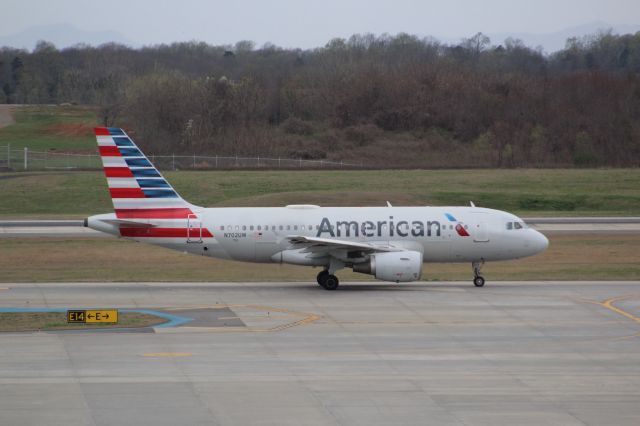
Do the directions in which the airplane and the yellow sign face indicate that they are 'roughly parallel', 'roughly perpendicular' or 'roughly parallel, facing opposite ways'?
roughly perpendicular

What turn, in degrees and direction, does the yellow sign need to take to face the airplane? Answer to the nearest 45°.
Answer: approximately 135° to its left

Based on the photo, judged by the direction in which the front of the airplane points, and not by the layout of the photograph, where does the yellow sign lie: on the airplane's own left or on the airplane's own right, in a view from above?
on the airplane's own right

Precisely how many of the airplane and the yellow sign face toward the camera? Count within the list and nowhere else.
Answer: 1

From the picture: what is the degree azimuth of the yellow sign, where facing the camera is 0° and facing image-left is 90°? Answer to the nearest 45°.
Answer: approximately 0°

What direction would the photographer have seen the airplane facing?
facing to the right of the viewer
